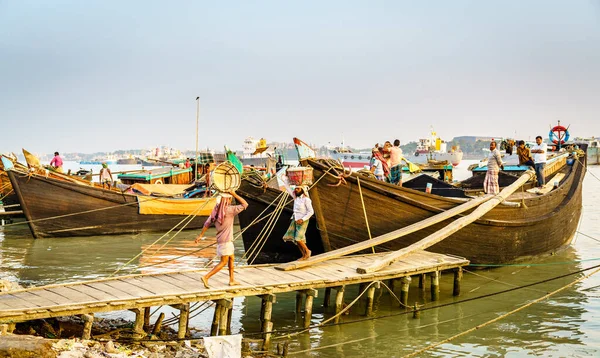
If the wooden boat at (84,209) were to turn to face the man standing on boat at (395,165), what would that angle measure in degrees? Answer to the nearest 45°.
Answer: approximately 135° to its left

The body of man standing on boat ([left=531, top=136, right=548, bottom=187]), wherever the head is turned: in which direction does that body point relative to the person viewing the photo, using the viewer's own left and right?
facing the viewer and to the left of the viewer

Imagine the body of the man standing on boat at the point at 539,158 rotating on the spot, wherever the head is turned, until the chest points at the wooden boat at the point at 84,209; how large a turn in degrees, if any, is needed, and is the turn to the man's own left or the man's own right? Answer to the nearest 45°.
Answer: approximately 45° to the man's own right

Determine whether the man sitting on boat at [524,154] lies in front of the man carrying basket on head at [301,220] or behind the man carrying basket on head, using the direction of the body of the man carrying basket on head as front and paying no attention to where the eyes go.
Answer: behind

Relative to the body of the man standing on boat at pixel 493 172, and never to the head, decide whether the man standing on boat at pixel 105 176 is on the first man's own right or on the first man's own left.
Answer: on the first man's own right

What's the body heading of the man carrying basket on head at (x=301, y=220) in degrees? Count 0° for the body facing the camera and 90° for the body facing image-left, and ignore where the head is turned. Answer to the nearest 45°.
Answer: approximately 45°

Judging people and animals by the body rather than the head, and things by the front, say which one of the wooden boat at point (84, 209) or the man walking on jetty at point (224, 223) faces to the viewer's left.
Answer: the wooden boat

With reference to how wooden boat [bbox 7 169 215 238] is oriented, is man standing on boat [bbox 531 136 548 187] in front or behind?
behind

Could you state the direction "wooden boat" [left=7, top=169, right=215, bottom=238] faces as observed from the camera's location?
facing to the left of the viewer
